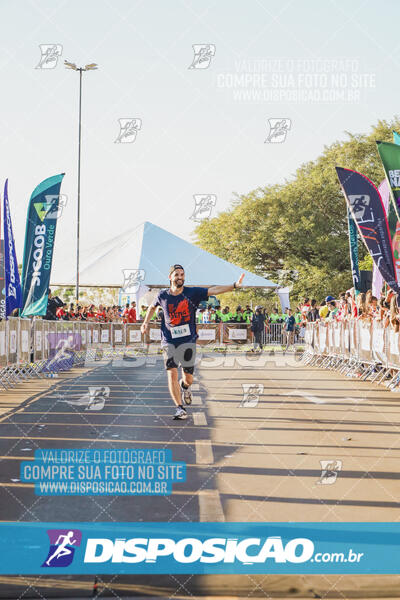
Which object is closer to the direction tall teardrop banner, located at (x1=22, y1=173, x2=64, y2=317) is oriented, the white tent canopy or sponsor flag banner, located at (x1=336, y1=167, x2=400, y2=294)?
the sponsor flag banner

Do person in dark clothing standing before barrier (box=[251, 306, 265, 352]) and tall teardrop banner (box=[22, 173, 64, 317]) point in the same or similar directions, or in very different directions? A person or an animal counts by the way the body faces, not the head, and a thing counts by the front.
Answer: same or similar directions

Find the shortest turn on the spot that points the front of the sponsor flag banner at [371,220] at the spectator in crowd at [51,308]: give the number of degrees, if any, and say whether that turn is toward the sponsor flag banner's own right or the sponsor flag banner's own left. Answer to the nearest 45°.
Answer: approximately 90° to the sponsor flag banner's own right

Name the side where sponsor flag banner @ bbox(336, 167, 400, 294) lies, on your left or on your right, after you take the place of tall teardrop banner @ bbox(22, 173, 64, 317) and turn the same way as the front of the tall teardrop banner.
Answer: on your left

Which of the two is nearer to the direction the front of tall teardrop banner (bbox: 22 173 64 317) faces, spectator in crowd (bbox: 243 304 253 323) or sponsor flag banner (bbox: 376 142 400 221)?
the sponsor flag banner

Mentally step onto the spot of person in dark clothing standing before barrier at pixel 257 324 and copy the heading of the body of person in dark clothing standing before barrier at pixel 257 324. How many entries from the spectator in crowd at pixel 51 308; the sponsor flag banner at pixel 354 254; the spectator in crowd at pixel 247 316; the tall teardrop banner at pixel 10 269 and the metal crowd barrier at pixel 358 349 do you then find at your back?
1

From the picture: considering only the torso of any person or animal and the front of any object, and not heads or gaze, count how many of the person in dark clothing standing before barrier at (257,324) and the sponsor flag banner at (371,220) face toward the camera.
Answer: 2

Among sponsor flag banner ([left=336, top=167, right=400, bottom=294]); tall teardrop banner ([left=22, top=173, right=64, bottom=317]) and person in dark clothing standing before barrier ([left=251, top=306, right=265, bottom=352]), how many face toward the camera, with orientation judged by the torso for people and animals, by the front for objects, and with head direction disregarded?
3

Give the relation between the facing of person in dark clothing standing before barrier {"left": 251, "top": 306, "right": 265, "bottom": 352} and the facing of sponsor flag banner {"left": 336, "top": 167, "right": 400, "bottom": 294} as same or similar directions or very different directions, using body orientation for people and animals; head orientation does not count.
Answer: same or similar directions

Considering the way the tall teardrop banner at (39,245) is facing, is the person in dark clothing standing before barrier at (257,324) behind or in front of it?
behind

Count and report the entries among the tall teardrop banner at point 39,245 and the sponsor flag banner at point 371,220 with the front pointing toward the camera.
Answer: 2

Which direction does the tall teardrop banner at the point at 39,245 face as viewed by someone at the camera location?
facing the viewer

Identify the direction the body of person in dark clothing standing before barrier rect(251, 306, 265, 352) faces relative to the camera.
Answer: toward the camera
